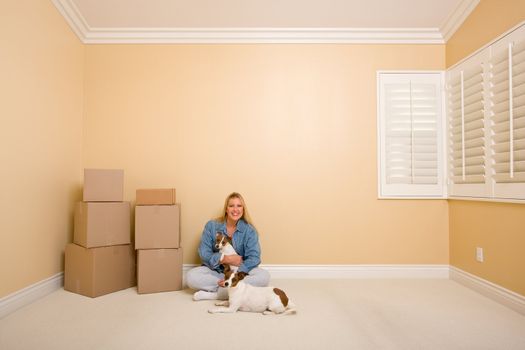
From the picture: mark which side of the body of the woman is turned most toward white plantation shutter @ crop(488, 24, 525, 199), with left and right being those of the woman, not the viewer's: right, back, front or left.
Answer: left

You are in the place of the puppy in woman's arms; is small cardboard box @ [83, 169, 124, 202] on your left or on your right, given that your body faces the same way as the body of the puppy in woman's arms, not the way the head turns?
on your right

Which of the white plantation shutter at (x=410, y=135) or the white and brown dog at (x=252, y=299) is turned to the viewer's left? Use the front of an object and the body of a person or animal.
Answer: the white and brown dog

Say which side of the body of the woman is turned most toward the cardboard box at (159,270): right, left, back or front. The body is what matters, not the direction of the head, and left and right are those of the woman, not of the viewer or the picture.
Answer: right

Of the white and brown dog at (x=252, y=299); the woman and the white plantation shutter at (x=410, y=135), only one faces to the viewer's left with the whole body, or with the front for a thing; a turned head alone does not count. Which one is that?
the white and brown dog

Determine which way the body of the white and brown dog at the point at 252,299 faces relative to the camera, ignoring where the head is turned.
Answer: to the viewer's left

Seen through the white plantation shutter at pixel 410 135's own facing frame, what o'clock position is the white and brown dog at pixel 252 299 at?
The white and brown dog is roughly at 1 o'clock from the white plantation shutter.

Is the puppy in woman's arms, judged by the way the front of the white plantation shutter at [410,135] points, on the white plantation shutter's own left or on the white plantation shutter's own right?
on the white plantation shutter's own right

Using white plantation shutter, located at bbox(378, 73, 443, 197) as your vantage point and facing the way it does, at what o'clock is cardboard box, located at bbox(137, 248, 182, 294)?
The cardboard box is roughly at 2 o'clock from the white plantation shutter.

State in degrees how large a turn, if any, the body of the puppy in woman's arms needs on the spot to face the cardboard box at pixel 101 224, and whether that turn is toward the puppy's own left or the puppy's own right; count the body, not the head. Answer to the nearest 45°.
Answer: approximately 45° to the puppy's own right

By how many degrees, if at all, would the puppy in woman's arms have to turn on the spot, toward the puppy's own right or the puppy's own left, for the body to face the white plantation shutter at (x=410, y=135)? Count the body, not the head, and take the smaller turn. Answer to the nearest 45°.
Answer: approximately 135° to the puppy's own left
